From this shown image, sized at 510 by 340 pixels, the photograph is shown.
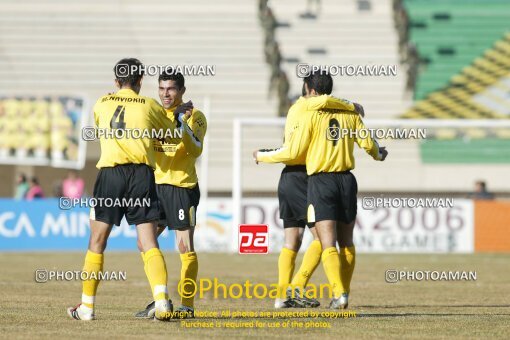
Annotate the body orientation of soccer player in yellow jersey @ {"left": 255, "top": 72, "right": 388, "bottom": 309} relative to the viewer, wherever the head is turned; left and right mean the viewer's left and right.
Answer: facing away from the viewer

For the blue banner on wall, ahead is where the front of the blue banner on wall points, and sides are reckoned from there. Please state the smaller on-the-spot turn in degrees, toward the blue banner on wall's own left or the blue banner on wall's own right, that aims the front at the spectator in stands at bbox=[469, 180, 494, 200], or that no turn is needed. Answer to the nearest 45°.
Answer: approximately 90° to the blue banner on wall's own left

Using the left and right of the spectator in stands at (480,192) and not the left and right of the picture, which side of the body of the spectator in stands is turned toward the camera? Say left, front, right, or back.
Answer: front

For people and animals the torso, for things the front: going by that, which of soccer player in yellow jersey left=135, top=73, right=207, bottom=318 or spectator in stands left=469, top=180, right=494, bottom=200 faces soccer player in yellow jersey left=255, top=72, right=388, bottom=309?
the spectator in stands

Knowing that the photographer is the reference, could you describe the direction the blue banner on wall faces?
facing the viewer

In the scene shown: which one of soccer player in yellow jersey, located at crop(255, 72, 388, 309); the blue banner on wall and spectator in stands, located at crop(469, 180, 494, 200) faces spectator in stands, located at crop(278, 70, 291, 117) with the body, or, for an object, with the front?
the soccer player in yellow jersey

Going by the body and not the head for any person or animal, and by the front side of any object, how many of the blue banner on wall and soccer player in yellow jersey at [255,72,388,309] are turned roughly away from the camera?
1

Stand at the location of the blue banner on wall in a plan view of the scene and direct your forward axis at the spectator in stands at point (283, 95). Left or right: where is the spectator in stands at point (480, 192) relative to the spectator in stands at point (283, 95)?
right

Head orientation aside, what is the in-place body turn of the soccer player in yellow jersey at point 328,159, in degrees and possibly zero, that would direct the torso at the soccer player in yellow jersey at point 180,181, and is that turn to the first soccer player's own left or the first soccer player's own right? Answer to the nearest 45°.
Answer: approximately 90° to the first soccer player's own left

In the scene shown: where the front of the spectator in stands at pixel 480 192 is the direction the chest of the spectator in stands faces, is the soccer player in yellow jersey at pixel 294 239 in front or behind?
in front

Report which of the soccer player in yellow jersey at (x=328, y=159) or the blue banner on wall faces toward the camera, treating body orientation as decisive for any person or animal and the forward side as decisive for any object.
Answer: the blue banner on wall

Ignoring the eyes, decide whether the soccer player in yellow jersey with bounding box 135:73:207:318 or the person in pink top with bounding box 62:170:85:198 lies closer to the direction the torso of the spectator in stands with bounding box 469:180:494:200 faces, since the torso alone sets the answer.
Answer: the soccer player in yellow jersey

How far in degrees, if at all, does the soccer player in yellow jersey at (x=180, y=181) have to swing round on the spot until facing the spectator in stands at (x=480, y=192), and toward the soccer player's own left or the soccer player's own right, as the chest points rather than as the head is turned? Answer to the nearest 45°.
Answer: approximately 180°

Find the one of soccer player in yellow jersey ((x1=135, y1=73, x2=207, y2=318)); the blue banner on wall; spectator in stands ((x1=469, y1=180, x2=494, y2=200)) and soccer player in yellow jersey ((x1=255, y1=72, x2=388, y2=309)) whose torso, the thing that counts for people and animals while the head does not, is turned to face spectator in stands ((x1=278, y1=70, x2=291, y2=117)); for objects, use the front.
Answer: soccer player in yellow jersey ((x1=255, y1=72, x2=388, y2=309))

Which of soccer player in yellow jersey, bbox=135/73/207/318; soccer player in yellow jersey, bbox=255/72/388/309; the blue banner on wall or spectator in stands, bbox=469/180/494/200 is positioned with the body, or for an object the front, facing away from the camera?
soccer player in yellow jersey, bbox=255/72/388/309

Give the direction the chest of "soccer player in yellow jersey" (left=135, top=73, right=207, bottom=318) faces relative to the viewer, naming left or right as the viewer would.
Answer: facing the viewer and to the left of the viewer
